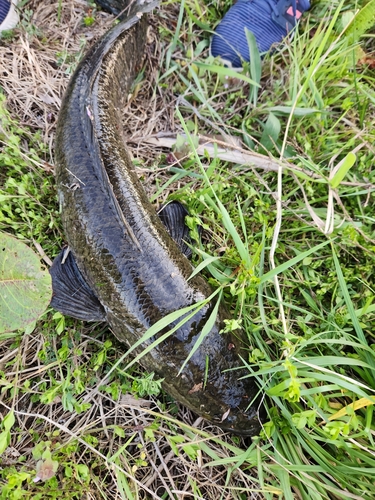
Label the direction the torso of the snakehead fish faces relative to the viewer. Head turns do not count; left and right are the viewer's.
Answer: facing the viewer and to the right of the viewer
